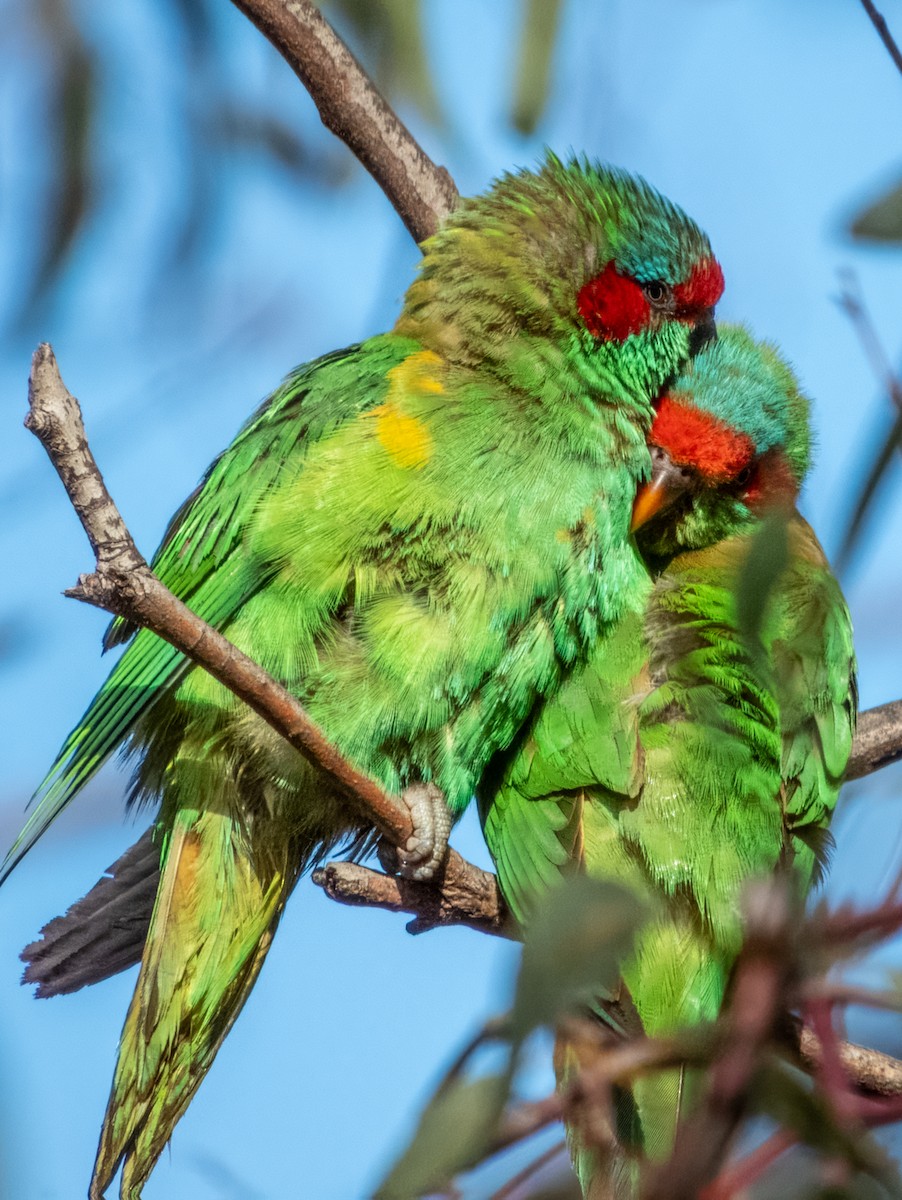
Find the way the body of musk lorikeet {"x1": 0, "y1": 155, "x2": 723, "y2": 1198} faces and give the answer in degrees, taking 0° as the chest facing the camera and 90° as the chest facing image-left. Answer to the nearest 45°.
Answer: approximately 270°

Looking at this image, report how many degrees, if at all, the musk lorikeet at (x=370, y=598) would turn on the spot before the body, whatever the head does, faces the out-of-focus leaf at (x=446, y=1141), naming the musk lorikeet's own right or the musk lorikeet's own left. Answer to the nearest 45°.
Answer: approximately 90° to the musk lorikeet's own right

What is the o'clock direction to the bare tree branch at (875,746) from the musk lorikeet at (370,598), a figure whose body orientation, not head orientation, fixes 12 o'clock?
The bare tree branch is roughly at 11 o'clock from the musk lorikeet.
